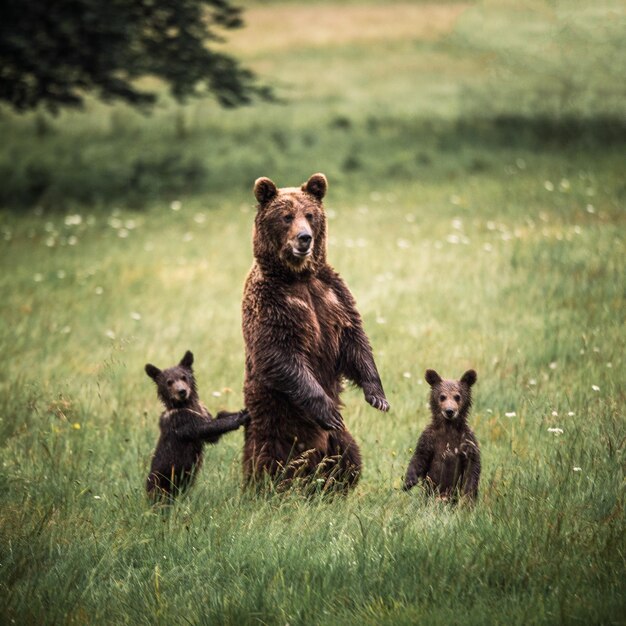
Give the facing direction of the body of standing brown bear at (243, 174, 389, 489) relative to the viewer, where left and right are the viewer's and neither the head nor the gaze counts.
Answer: facing the viewer and to the right of the viewer

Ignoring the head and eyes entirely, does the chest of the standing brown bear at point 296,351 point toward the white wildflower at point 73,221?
no
